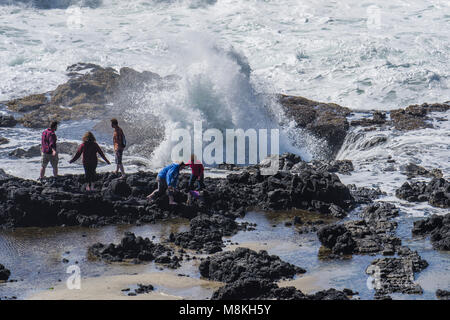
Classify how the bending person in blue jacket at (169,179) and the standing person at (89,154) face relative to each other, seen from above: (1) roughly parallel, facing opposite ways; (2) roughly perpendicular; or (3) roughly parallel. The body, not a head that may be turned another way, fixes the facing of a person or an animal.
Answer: roughly perpendicular

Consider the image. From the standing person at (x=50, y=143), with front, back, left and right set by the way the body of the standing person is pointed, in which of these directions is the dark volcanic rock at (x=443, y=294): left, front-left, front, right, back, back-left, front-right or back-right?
right

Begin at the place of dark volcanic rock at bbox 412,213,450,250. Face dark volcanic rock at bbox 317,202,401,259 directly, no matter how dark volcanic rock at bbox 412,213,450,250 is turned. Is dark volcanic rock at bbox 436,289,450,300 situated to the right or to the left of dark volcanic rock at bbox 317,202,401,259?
left

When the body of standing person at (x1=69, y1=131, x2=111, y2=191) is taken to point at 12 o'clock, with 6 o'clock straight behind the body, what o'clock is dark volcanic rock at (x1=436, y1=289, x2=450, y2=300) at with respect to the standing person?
The dark volcanic rock is roughly at 5 o'clock from the standing person.

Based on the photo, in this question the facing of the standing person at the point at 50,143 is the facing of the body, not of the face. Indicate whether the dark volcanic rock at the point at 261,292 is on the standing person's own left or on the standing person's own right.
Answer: on the standing person's own right

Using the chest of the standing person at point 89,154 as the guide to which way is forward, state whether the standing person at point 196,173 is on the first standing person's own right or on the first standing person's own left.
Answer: on the first standing person's own right

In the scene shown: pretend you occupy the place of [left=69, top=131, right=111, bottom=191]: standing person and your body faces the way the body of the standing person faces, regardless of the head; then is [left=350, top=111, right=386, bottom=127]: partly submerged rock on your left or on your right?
on your right

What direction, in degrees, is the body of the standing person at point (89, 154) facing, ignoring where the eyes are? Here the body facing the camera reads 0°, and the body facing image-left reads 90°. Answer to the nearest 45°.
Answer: approximately 180°

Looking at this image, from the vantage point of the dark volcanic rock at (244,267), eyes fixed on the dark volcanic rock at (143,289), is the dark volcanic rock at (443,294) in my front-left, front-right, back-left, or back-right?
back-left

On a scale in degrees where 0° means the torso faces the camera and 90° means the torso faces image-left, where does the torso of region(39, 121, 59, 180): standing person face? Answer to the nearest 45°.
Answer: approximately 225°

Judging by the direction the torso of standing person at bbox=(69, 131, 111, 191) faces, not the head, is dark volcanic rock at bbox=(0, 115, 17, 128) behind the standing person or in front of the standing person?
in front

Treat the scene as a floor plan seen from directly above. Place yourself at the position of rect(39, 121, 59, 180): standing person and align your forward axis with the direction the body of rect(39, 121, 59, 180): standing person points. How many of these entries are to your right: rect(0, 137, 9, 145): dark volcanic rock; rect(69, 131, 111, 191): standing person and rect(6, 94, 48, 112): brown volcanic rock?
1

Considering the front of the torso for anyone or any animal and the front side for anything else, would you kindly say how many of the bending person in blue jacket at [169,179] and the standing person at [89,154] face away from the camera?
1
